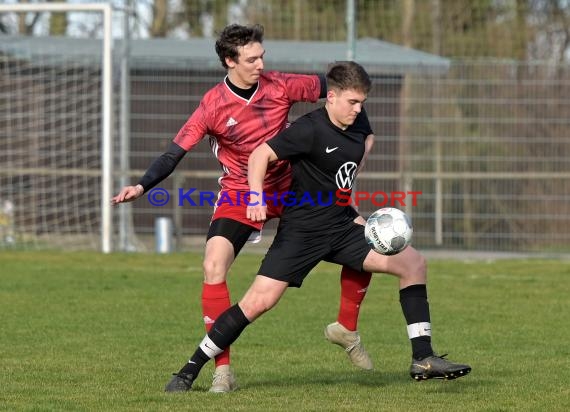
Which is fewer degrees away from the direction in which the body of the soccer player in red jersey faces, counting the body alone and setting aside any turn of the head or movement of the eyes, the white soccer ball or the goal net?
the white soccer ball

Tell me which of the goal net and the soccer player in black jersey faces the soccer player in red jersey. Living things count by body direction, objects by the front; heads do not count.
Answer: the goal net

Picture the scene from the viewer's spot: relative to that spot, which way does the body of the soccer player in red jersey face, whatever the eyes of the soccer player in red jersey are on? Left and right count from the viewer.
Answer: facing the viewer and to the right of the viewer

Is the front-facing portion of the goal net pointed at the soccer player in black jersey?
yes

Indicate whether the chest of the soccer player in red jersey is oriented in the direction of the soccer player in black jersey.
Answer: yes

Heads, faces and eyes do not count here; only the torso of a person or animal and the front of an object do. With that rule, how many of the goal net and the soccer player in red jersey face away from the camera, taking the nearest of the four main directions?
0

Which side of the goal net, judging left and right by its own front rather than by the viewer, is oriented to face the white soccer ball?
front

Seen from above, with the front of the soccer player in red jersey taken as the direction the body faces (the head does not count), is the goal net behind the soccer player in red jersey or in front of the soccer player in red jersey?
behind

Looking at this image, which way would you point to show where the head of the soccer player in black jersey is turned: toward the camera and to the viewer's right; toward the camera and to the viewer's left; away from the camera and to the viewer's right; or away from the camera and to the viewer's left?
toward the camera and to the viewer's right

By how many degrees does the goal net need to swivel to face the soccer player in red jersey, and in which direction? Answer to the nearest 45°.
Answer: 0° — it already faces them

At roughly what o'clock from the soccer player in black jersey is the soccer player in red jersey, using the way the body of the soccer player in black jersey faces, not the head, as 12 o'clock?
The soccer player in red jersey is roughly at 6 o'clock from the soccer player in black jersey.

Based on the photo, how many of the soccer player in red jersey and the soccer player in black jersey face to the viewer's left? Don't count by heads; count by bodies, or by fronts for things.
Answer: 0

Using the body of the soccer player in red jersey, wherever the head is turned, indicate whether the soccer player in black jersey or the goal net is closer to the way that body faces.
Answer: the soccer player in black jersey
